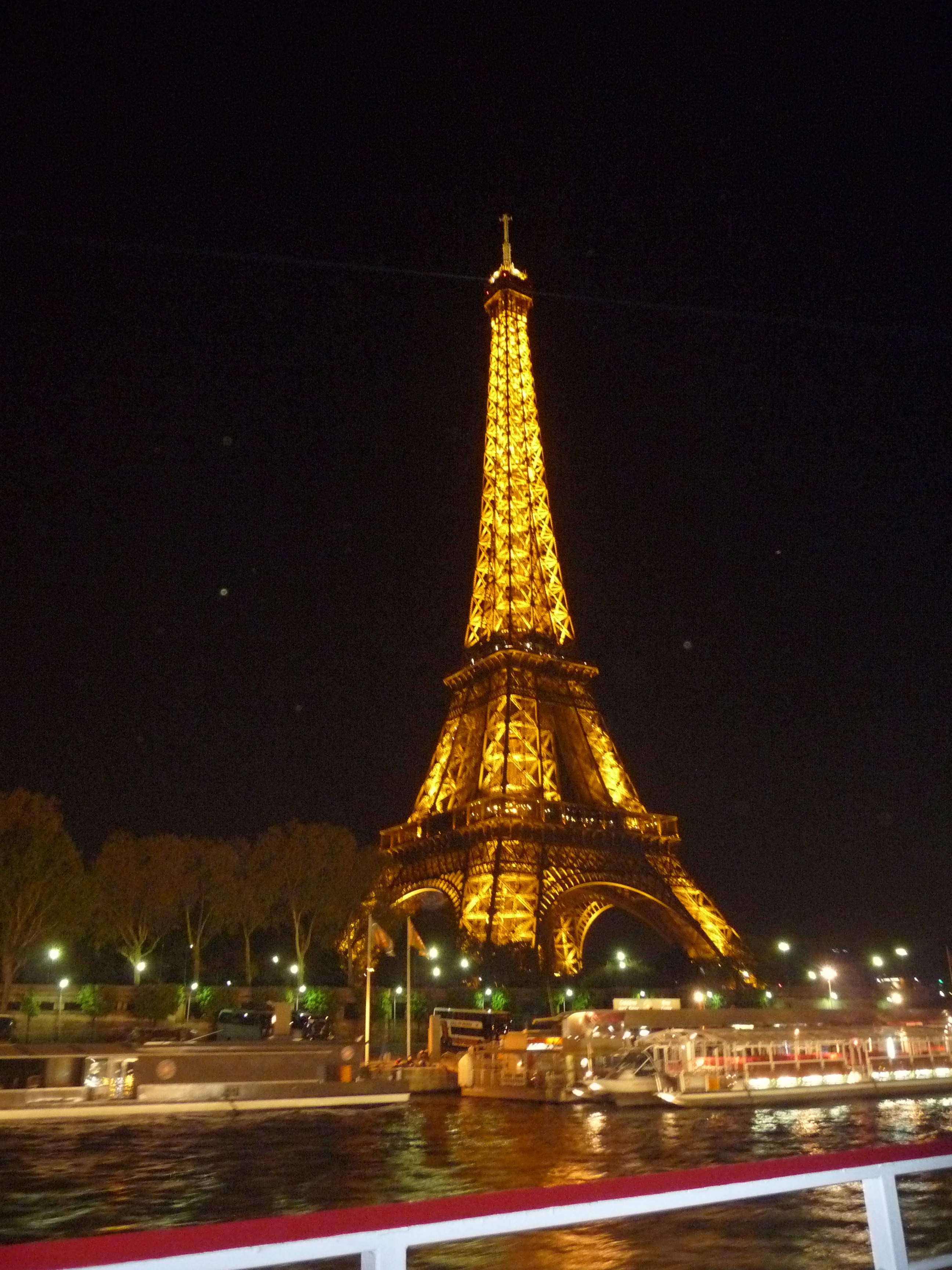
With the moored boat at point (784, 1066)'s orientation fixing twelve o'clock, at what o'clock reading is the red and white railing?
The red and white railing is roughly at 9 o'clock from the moored boat.

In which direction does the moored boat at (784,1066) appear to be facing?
to the viewer's left

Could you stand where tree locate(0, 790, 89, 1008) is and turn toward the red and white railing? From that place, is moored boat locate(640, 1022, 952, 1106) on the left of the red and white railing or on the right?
left

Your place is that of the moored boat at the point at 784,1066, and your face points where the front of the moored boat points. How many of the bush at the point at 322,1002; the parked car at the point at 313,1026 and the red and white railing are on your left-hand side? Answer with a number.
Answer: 1

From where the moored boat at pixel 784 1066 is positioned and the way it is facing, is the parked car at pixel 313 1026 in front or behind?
in front

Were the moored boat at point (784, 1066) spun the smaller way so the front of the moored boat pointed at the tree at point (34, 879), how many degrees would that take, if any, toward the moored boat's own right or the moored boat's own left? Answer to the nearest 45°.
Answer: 0° — it already faces it

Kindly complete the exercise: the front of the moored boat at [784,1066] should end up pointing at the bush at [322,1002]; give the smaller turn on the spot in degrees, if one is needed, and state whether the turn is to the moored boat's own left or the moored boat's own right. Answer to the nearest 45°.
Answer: approximately 45° to the moored boat's own right

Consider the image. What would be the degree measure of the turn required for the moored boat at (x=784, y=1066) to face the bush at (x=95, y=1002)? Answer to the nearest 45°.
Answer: approximately 45° to its right

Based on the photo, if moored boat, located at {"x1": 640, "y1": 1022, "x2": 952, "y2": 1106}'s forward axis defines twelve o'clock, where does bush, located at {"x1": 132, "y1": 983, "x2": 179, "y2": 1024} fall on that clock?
The bush is roughly at 1 o'clock from the moored boat.

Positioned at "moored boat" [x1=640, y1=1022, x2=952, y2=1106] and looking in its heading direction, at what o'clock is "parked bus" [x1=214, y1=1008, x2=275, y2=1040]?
The parked bus is roughly at 1 o'clock from the moored boat.

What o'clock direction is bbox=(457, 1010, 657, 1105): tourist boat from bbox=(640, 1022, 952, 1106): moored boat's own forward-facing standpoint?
The tourist boat is roughly at 12 o'clock from the moored boat.
